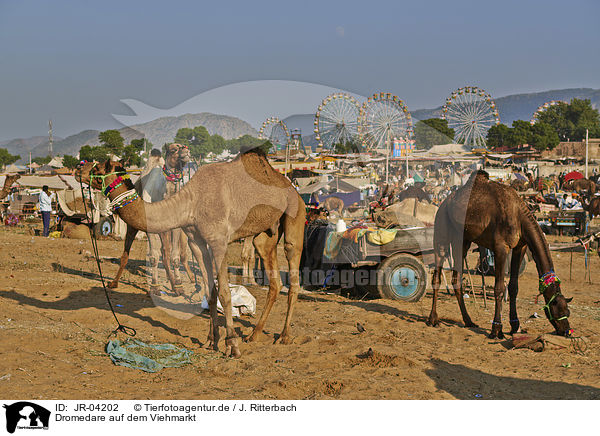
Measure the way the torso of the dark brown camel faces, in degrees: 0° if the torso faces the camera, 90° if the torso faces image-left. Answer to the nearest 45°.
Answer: approximately 315°

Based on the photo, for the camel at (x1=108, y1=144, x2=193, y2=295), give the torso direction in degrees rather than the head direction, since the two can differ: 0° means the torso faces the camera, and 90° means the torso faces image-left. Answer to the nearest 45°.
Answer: approximately 315°

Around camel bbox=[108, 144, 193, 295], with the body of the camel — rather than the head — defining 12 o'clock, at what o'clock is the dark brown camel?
The dark brown camel is roughly at 12 o'clock from the camel.

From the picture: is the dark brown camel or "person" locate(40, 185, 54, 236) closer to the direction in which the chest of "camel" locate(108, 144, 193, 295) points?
the dark brown camel

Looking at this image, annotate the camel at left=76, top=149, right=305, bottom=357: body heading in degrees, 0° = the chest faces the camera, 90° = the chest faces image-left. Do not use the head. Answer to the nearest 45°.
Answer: approximately 45°

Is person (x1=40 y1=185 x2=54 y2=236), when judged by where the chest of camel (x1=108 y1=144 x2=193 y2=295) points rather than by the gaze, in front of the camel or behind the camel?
behind

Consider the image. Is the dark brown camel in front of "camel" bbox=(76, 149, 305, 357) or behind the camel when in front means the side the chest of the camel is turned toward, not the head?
behind
